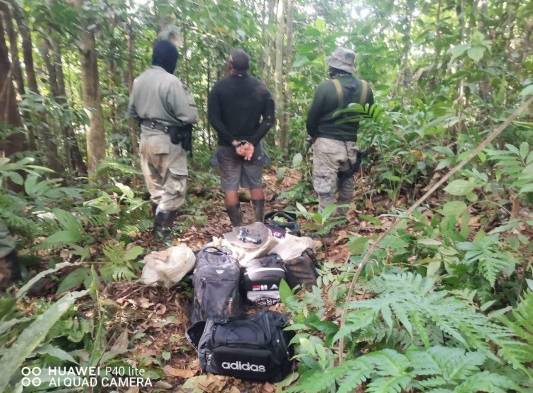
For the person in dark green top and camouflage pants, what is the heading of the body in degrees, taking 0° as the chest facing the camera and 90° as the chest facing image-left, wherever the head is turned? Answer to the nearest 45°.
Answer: approximately 135°

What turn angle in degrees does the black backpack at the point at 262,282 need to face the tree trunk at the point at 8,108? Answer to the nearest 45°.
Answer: approximately 135° to its right

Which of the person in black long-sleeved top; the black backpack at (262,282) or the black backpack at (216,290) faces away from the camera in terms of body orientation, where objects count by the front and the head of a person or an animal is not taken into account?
the person in black long-sleeved top

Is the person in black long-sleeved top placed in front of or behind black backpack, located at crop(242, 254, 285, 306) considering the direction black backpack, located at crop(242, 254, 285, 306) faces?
behind

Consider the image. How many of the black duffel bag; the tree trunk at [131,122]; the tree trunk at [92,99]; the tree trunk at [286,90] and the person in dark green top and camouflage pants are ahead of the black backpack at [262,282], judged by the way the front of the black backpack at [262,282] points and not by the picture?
1

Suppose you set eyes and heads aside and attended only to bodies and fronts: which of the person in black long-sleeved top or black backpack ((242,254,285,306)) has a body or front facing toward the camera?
the black backpack

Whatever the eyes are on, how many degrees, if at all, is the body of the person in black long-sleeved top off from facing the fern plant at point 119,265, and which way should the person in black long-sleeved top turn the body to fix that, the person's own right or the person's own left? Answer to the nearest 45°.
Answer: approximately 135° to the person's own left

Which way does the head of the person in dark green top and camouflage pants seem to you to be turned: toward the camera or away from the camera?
away from the camera

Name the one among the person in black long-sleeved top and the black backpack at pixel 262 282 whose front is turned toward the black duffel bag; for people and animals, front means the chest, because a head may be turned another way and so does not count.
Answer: the black backpack

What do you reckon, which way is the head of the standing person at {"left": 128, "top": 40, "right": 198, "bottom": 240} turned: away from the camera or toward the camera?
away from the camera

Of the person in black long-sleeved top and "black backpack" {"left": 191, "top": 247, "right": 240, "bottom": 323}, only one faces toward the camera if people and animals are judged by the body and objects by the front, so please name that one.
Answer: the black backpack

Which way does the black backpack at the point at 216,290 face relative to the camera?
toward the camera

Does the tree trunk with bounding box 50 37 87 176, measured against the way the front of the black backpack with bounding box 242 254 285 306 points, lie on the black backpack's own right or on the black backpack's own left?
on the black backpack's own right

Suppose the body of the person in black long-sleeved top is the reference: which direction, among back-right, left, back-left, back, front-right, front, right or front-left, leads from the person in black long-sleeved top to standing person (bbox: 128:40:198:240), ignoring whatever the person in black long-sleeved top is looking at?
left

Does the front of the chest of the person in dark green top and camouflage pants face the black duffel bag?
no

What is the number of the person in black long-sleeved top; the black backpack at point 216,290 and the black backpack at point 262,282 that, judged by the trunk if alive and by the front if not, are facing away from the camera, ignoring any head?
1

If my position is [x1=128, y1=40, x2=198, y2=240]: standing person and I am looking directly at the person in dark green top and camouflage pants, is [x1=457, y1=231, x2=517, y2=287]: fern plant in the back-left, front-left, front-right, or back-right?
front-right

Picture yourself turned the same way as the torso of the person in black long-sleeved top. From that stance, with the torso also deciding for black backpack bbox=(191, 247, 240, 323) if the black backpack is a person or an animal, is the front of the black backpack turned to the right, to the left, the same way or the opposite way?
the opposite way

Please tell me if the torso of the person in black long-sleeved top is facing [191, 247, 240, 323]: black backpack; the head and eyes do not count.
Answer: no
